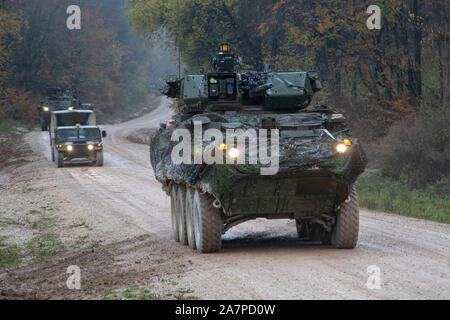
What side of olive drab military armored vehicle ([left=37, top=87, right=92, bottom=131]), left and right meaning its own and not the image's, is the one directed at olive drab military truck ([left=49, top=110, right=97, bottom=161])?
front

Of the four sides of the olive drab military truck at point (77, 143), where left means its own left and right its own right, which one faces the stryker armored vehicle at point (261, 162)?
front

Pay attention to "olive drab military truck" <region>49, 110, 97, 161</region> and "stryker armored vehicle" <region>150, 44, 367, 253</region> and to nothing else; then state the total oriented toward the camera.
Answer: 2

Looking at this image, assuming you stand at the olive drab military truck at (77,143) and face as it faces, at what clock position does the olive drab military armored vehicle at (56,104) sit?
the olive drab military armored vehicle at (56,104) is roughly at 6 o'clock from the olive drab military truck at (77,143).

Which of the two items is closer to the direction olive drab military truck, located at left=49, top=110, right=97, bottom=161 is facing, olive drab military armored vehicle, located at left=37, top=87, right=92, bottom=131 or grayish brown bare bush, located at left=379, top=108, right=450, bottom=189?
the grayish brown bare bush

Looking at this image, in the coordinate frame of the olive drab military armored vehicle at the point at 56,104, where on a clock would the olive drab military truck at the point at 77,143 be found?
the olive drab military truck at the point at 77,143 is roughly at 12 o'clock from the olive drab military armored vehicle at the point at 56,104.
